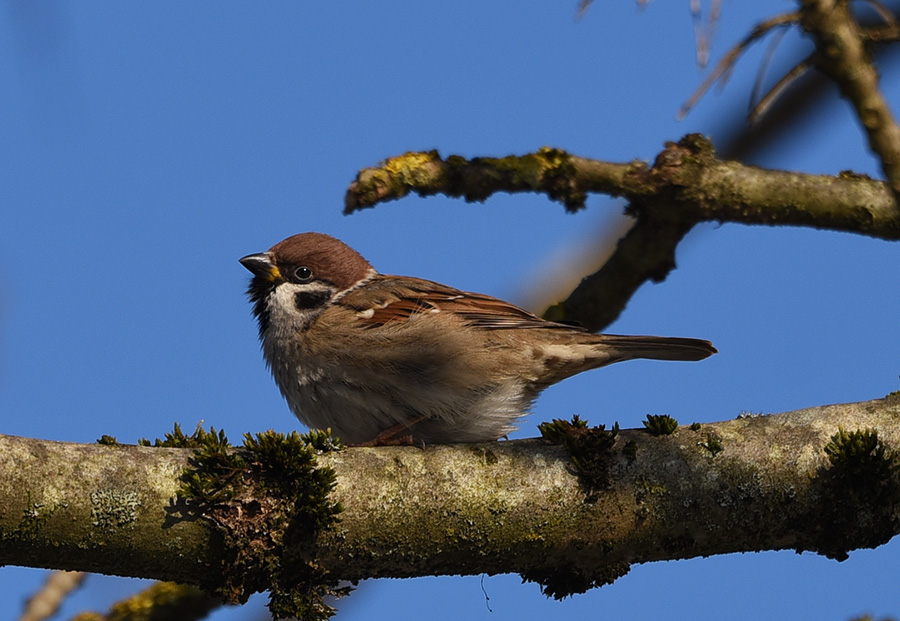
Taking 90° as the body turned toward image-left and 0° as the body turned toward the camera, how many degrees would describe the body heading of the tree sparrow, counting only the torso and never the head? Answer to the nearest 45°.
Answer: approximately 90°
